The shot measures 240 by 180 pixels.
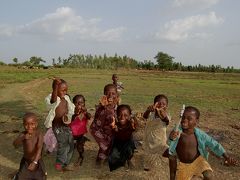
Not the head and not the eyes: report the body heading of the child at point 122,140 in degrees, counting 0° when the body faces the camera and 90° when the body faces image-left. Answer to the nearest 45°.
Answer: approximately 0°

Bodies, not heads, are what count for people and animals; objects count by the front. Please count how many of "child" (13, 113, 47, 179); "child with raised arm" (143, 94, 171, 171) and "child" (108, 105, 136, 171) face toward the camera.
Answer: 3

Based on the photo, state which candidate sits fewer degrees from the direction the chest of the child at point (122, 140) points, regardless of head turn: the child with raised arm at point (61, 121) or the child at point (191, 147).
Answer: the child

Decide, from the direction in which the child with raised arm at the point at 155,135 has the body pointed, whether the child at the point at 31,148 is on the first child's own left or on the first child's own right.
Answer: on the first child's own right

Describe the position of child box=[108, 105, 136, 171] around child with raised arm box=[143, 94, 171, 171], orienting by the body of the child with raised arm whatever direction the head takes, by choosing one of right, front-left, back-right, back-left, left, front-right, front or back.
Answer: right

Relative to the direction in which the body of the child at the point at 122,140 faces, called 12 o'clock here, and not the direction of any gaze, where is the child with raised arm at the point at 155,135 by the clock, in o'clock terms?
The child with raised arm is roughly at 9 o'clock from the child.

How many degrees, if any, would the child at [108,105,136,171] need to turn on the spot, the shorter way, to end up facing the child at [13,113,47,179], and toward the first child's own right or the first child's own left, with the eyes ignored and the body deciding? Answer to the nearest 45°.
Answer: approximately 45° to the first child's own right

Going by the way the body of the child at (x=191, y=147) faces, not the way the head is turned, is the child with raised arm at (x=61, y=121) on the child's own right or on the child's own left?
on the child's own right

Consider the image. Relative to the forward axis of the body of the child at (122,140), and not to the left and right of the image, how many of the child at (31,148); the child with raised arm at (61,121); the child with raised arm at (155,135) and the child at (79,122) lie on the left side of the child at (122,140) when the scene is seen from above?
1

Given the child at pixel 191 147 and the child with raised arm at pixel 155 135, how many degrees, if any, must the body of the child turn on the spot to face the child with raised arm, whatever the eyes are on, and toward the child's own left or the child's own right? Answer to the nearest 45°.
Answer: approximately 90° to the child's own right
